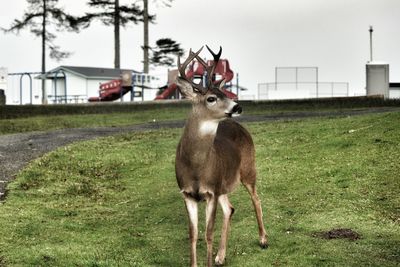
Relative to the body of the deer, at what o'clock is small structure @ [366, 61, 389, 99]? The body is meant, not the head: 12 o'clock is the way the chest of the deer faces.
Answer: The small structure is roughly at 5 o'clock from the deer.

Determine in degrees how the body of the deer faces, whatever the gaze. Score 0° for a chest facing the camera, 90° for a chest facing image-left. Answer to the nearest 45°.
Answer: approximately 45°
